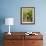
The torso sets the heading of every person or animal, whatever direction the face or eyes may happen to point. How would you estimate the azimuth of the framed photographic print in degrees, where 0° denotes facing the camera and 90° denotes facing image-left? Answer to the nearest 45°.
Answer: approximately 0°
